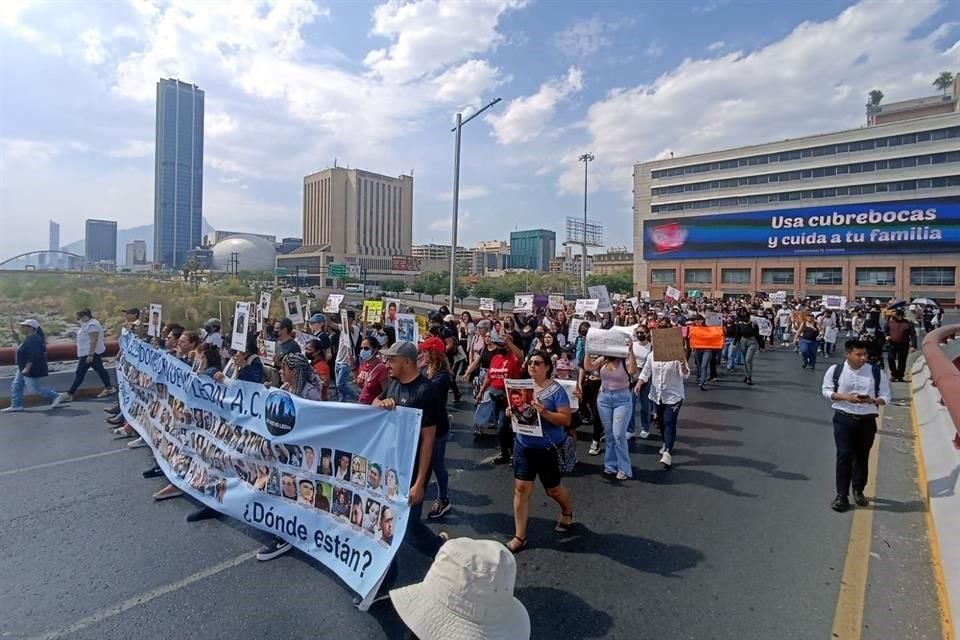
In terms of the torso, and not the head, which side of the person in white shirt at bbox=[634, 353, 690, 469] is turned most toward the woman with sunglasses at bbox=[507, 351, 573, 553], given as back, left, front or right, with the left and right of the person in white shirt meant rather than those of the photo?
front

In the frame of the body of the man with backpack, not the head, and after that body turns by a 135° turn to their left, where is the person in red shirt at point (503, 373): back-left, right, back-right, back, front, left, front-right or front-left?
back-left

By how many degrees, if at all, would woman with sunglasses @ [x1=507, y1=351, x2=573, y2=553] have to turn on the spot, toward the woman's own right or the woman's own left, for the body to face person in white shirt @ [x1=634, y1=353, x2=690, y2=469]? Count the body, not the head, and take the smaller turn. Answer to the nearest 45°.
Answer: approximately 180°

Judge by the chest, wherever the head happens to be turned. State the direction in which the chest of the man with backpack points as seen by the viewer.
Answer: toward the camera

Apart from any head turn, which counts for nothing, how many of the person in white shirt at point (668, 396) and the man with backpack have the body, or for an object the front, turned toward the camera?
2

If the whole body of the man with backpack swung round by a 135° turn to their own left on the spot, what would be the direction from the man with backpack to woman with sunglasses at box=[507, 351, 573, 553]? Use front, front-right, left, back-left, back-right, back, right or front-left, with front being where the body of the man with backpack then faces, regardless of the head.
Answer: back

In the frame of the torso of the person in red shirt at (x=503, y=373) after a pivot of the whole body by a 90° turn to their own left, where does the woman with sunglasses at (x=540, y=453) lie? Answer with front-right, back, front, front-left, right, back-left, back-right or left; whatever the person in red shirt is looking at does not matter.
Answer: front-right

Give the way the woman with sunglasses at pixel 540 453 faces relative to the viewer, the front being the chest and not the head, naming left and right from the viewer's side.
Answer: facing the viewer and to the left of the viewer

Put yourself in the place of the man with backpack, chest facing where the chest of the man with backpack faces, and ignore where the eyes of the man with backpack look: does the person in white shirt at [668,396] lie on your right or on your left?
on your right

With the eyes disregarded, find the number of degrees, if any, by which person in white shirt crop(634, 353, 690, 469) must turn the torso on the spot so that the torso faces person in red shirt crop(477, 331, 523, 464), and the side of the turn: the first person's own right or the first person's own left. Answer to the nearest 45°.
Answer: approximately 90° to the first person's own right

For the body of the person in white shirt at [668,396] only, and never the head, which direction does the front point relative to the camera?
toward the camera
